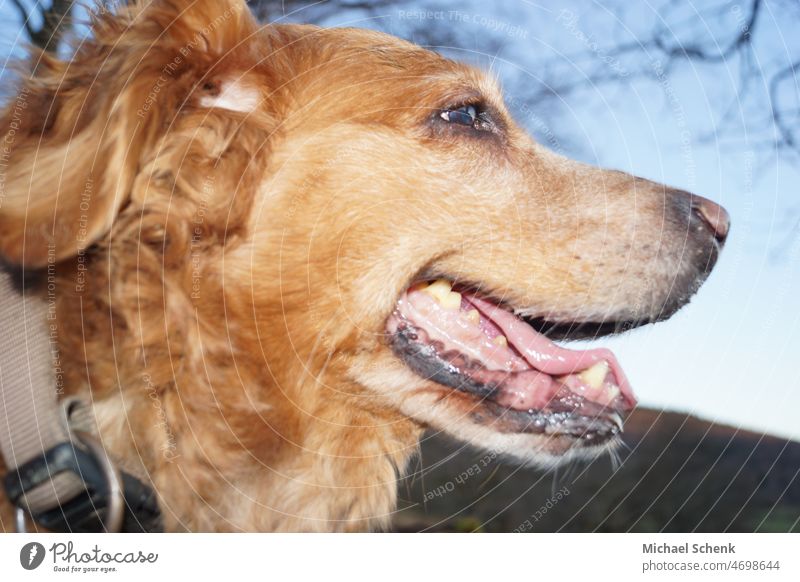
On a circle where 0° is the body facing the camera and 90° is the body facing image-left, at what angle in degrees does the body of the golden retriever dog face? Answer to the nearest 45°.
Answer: approximately 270°
